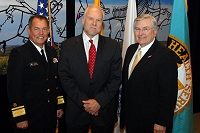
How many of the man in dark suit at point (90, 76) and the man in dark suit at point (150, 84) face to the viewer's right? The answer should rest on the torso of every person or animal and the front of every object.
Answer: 0

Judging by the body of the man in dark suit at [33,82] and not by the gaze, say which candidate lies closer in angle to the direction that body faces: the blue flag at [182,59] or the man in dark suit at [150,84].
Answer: the man in dark suit

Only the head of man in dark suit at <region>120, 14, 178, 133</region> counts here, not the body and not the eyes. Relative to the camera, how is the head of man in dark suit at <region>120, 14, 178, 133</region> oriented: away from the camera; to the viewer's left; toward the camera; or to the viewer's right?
toward the camera

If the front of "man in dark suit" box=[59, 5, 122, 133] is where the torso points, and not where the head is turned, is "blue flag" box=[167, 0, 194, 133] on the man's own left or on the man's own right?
on the man's own left

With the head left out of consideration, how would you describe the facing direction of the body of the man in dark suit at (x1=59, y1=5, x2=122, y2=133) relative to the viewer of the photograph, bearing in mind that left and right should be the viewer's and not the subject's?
facing the viewer

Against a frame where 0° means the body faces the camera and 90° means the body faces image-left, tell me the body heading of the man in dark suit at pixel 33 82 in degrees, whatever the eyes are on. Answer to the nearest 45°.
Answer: approximately 315°

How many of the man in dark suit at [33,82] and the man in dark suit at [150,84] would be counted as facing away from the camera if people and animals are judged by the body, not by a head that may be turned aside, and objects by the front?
0

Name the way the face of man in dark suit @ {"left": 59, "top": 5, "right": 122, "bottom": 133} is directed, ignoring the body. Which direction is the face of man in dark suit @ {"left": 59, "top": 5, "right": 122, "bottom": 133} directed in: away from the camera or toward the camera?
toward the camera

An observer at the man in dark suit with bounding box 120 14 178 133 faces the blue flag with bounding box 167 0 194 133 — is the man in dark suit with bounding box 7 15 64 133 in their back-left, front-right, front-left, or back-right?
back-left

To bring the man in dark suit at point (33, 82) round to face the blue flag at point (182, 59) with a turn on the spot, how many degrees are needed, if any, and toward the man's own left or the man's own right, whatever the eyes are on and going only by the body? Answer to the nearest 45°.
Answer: approximately 45° to the man's own left

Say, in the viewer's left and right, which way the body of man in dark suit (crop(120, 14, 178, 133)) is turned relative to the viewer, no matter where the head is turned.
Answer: facing the viewer and to the left of the viewer
